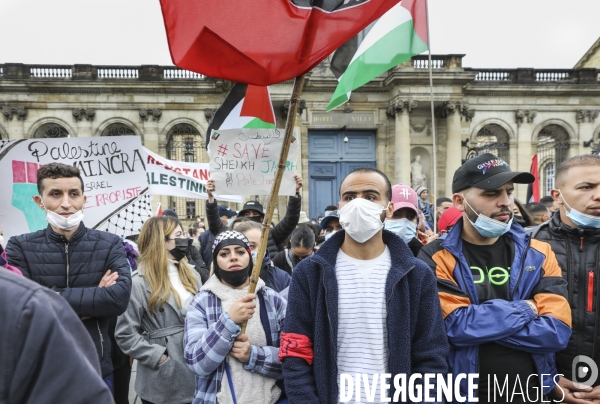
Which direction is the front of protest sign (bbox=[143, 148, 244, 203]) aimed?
toward the camera

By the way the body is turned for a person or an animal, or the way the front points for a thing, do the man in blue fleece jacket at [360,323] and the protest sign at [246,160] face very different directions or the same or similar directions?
same or similar directions

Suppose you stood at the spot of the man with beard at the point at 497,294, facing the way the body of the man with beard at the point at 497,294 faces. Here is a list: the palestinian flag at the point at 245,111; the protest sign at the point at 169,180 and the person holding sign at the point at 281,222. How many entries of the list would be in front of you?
0

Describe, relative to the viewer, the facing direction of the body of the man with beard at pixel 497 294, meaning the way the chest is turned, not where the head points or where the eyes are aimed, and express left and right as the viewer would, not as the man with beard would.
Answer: facing the viewer

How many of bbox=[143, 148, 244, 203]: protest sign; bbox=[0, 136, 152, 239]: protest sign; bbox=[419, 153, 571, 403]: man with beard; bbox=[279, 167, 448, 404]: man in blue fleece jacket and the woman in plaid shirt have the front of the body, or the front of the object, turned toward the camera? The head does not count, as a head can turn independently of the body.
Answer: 5

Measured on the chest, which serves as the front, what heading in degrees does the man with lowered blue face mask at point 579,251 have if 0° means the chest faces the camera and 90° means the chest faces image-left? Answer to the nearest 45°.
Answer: approximately 315°

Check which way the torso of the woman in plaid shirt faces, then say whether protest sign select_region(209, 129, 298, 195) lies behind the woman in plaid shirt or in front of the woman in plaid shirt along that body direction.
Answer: behind

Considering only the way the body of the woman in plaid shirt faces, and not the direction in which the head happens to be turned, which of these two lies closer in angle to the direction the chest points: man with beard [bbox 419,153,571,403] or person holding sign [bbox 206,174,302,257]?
the man with beard

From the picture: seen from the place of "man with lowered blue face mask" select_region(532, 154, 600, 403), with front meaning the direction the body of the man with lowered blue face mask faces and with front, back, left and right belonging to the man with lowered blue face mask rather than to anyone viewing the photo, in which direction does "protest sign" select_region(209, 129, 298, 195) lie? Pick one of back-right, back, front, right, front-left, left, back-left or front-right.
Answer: back-right

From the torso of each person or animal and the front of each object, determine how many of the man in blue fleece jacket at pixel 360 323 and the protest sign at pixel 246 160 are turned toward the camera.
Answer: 2

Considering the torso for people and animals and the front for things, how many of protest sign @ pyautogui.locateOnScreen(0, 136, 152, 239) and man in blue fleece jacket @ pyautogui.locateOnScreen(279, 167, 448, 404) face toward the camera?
2

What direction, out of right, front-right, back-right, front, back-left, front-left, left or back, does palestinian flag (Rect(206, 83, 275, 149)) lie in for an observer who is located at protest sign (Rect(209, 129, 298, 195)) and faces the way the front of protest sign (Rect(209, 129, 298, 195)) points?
back

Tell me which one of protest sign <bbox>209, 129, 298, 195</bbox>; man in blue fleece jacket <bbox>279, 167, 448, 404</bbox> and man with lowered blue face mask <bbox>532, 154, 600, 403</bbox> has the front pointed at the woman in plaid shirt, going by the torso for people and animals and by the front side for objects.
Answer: the protest sign

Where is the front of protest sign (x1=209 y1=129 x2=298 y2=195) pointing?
toward the camera

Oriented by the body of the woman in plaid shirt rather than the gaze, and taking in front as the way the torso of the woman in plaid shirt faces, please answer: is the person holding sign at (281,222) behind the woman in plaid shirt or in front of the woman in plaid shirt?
behind

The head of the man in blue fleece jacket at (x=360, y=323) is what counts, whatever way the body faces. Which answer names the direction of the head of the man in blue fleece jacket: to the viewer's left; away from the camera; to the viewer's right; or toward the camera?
toward the camera

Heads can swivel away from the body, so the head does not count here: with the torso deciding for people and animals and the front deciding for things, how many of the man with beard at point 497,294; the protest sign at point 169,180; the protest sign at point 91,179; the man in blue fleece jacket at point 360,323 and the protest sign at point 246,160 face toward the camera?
5

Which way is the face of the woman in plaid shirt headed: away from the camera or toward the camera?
toward the camera

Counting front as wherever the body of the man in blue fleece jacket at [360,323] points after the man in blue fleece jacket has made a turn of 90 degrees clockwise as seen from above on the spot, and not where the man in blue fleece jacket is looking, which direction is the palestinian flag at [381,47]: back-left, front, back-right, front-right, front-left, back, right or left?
right

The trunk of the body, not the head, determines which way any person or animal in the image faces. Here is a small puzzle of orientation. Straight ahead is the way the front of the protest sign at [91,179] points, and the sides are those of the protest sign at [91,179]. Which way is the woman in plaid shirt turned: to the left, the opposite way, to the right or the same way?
the same way

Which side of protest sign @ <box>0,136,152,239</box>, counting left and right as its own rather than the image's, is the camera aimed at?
front
